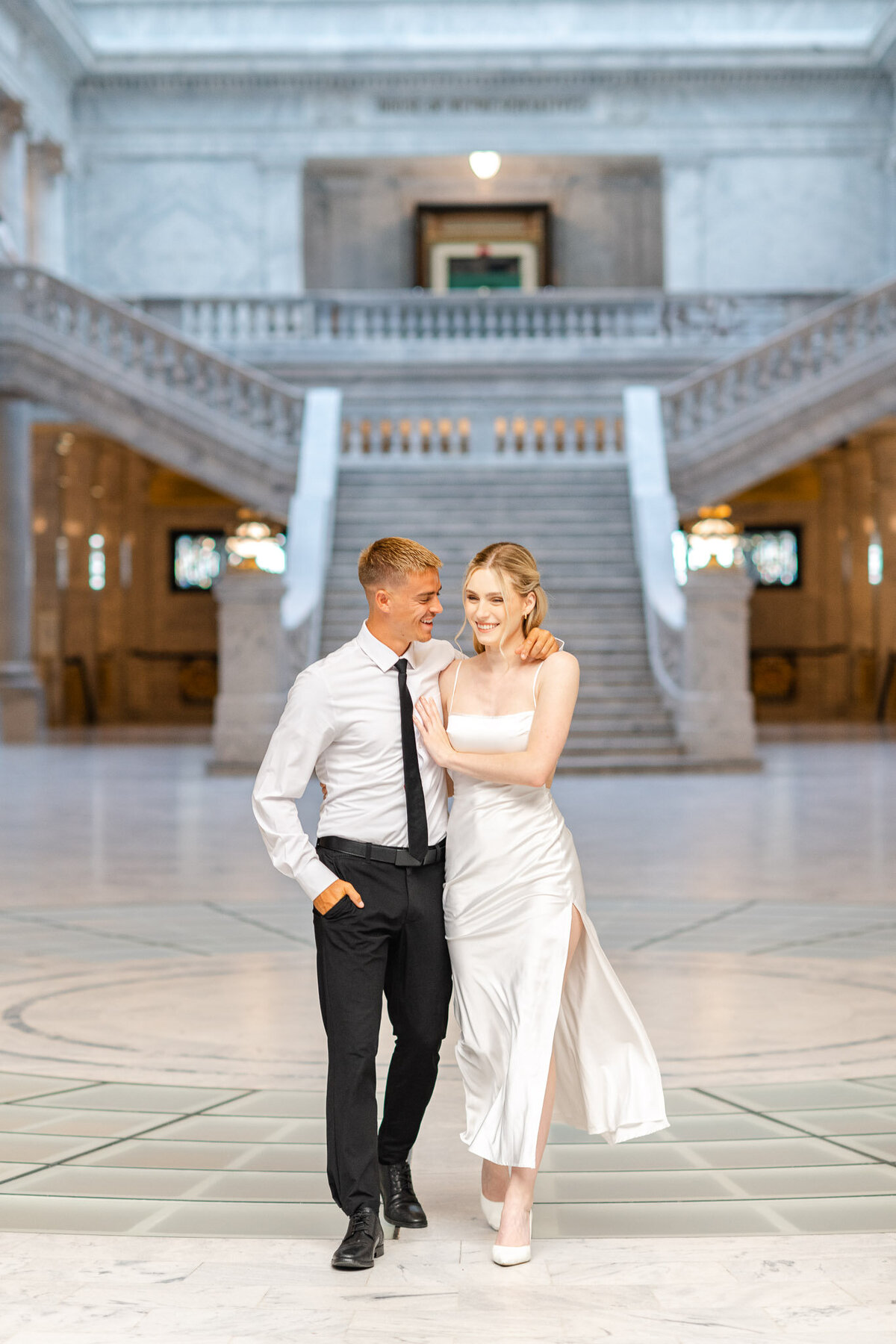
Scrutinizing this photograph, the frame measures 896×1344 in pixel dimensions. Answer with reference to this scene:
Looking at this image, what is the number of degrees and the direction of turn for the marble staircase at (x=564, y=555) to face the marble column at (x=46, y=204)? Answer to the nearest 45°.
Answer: approximately 135° to its right

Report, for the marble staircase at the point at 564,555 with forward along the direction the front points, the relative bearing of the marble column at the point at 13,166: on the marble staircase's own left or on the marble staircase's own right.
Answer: on the marble staircase's own right

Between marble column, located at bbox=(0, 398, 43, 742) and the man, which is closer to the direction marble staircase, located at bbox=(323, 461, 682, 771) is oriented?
the man

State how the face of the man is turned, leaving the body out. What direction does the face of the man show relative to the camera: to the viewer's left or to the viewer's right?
to the viewer's right

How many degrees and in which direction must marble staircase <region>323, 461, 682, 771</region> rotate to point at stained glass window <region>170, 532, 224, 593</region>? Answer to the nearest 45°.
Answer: approximately 135° to its right

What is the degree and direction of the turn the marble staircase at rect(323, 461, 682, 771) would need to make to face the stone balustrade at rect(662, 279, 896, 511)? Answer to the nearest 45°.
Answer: approximately 135° to its left

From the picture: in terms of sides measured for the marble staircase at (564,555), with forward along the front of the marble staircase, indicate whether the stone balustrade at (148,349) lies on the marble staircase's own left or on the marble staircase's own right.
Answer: on the marble staircase's own right

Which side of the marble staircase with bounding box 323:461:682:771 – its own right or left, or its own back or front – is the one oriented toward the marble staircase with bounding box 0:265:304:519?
right

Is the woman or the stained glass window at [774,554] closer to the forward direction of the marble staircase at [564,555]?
the woman

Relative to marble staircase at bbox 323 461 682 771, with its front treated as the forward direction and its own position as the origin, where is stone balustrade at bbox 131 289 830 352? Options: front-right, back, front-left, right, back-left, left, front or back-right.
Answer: back

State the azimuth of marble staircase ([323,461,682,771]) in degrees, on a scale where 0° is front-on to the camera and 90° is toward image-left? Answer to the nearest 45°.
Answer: approximately 0°
